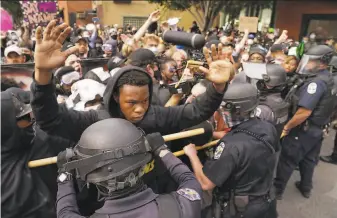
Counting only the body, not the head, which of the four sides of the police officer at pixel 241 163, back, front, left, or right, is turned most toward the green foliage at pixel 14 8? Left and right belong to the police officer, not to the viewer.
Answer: front

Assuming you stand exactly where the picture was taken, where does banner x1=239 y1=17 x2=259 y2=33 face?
facing the viewer

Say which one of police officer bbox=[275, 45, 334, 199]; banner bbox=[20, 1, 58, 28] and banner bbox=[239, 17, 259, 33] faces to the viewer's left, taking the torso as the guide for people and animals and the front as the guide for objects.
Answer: the police officer

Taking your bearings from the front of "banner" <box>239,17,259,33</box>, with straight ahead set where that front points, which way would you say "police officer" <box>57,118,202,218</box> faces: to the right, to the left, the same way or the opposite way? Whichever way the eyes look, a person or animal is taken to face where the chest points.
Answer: the opposite way

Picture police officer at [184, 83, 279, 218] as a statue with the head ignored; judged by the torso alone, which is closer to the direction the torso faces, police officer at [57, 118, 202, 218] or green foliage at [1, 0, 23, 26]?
the green foliage

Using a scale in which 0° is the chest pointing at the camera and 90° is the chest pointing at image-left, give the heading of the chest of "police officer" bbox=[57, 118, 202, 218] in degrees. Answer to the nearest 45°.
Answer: approximately 180°

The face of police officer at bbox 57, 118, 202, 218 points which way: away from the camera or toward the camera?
away from the camera

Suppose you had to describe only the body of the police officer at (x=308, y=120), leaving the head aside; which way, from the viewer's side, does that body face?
to the viewer's left

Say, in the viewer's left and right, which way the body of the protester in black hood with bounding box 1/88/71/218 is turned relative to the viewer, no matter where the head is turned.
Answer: facing to the right of the viewer

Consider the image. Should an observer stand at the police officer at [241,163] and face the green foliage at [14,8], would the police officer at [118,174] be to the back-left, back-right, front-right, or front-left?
back-left

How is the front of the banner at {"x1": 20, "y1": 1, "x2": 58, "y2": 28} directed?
toward the camera

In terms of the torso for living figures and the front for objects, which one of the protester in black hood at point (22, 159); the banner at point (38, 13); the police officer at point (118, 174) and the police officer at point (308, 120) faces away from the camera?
the police officer at point (118, 174)

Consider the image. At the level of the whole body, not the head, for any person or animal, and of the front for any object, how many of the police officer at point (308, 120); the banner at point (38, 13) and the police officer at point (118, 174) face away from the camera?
1

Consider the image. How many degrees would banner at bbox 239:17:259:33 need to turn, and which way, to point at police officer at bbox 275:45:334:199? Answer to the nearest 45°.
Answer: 0° — it already faces them

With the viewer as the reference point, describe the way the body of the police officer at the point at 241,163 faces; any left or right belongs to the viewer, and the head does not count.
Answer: facing away from the viewer and to the left of the viewer
